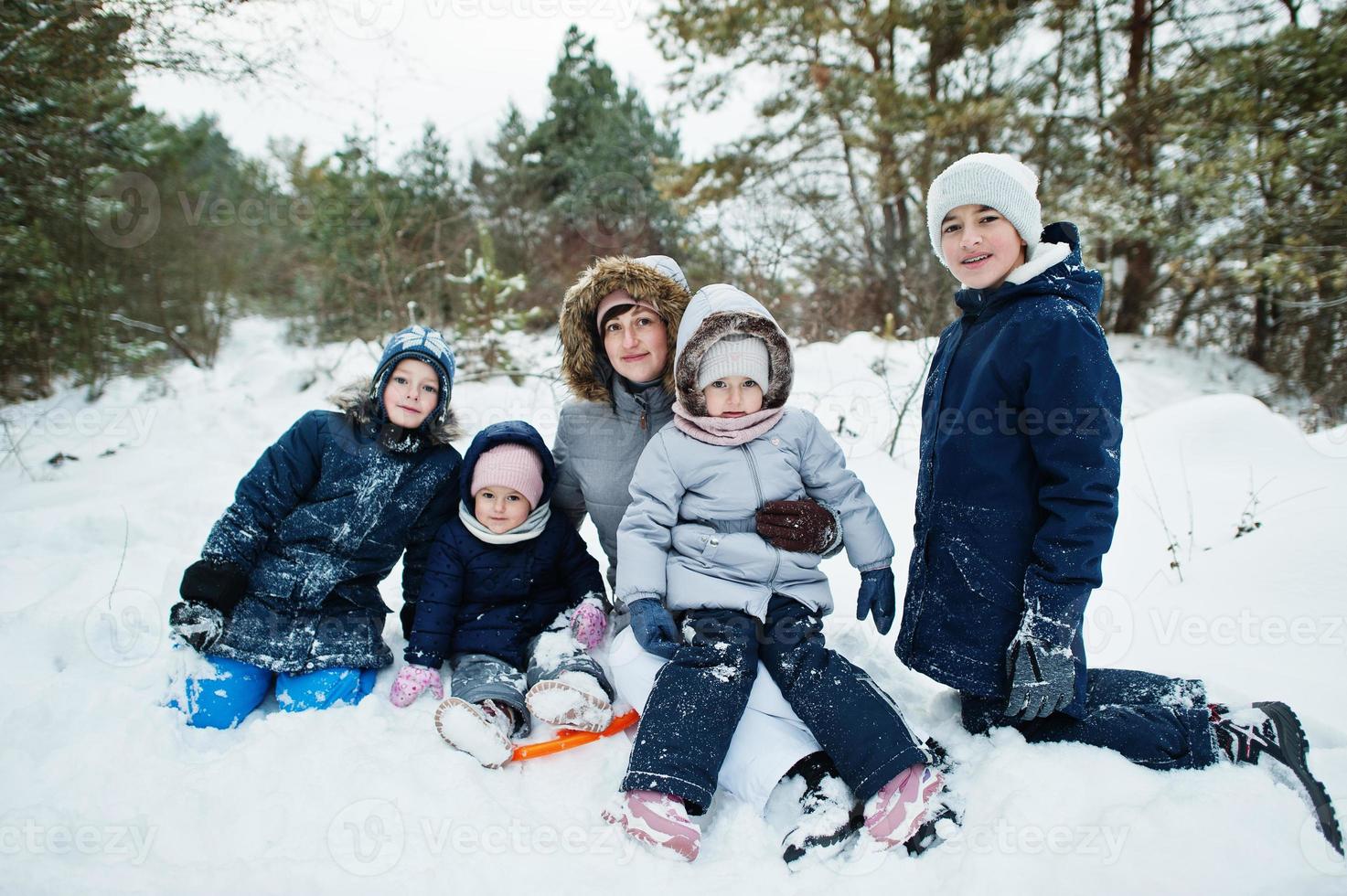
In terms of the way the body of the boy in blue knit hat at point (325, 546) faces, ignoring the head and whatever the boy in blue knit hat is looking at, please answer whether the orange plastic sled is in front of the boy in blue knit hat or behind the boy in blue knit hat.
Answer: in front

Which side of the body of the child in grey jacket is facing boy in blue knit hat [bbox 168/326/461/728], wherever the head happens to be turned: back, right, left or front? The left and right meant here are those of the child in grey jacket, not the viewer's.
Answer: right

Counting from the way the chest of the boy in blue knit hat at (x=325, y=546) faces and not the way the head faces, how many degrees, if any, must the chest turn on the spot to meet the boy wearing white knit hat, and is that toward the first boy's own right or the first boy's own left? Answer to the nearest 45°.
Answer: approximately 45° to the first boy's own left

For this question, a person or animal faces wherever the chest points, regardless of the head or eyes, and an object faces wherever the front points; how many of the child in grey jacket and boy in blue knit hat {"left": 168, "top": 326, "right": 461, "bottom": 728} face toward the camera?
2

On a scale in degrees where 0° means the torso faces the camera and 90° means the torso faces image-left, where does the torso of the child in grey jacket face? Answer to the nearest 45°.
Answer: approximately 0°

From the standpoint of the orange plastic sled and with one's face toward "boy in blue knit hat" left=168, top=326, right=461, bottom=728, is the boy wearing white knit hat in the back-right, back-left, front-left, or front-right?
back-right

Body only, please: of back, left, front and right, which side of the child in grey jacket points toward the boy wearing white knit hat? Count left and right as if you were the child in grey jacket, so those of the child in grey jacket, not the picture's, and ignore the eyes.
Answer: left
